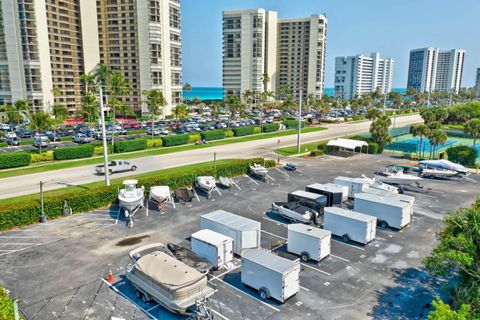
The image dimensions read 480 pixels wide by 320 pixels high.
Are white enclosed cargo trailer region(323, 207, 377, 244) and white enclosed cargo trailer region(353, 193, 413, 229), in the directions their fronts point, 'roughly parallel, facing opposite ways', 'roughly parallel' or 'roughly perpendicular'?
roughly parallel

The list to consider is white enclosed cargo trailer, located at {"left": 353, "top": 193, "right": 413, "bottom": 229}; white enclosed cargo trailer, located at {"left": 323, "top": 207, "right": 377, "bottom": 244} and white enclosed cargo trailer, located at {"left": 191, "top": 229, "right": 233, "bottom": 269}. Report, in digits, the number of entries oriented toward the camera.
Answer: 0

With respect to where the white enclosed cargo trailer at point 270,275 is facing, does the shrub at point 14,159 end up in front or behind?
in front

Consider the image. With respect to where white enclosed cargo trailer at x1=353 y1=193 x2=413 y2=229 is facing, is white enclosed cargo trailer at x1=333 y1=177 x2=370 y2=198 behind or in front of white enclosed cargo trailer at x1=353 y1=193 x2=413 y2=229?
in front

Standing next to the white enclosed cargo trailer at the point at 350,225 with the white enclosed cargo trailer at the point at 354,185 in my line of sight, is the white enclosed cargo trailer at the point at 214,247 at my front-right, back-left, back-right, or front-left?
back-left

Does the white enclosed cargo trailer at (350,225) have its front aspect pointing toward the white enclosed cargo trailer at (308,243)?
no

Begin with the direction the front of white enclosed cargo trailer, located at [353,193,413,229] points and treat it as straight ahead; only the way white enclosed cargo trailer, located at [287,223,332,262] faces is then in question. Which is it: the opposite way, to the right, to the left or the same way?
the same way

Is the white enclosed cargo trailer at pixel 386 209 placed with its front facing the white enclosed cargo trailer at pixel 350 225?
no

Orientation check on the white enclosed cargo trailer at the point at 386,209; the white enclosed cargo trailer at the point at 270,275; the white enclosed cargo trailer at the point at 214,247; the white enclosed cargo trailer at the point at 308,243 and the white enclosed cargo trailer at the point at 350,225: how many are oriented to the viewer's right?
0

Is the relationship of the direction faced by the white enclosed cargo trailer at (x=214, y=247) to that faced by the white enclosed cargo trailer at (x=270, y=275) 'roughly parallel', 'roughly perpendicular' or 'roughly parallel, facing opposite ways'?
roughly parallel

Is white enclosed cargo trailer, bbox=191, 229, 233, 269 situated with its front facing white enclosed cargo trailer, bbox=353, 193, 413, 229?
no
